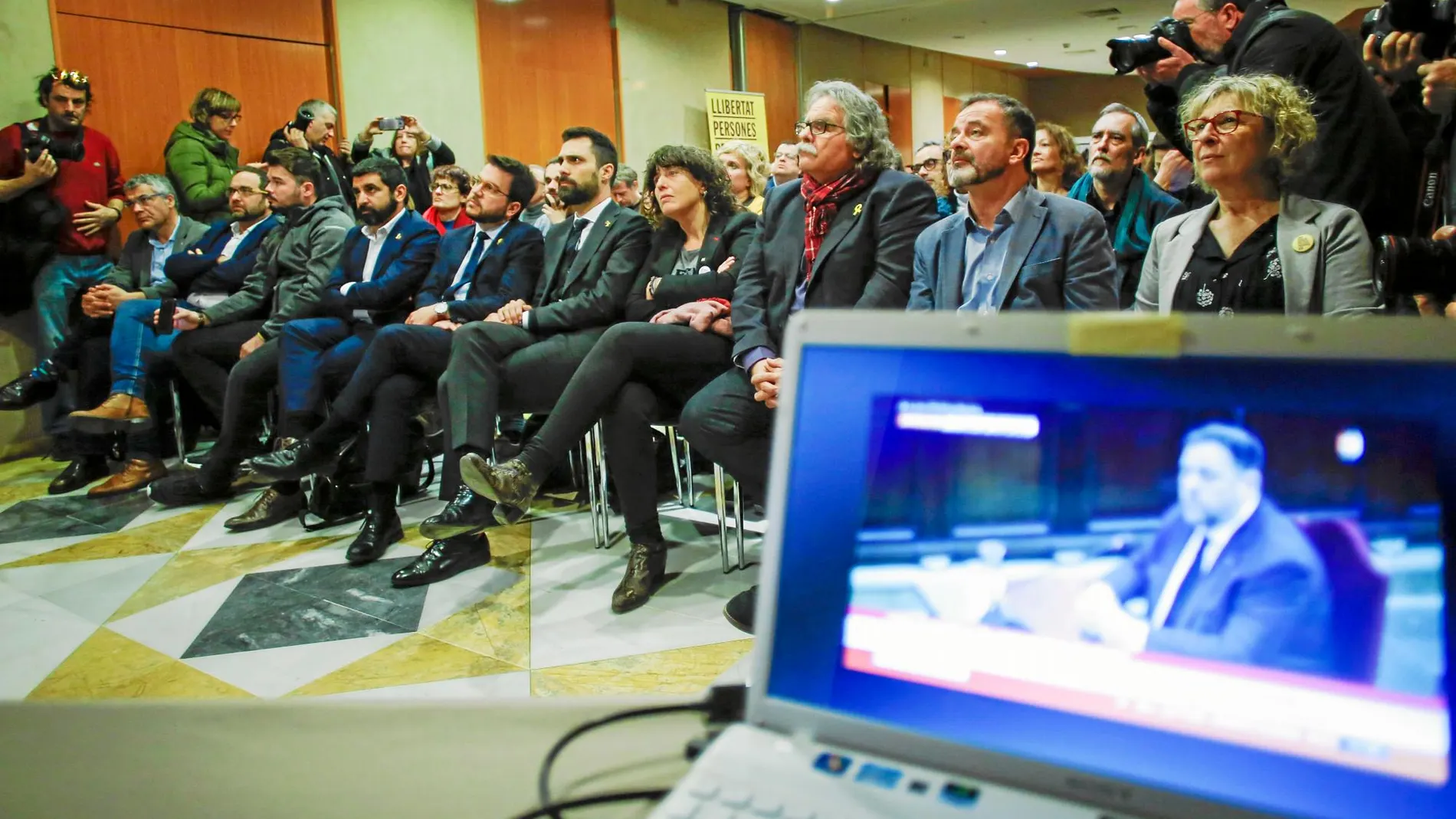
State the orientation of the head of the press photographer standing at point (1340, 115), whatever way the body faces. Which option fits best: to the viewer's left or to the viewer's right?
to the viewer's left

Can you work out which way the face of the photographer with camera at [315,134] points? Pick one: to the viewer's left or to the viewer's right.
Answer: to the viewer's right

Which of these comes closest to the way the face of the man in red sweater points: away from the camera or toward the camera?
toward the camera

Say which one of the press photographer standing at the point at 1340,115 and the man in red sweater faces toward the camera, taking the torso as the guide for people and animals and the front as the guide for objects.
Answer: the man in red sweater

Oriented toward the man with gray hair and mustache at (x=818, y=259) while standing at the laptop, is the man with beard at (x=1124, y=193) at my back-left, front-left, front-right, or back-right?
front-right

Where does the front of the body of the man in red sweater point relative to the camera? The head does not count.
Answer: toward the camera

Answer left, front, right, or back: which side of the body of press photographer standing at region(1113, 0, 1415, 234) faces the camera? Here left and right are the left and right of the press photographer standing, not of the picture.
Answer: left

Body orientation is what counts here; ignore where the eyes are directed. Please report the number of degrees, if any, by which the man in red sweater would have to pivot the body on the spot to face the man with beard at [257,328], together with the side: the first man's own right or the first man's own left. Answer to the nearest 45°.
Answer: approximately 45° to the first man's own left

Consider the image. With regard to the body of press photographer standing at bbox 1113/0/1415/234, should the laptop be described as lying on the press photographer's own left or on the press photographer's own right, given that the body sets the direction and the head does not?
on the press photographer's own left
